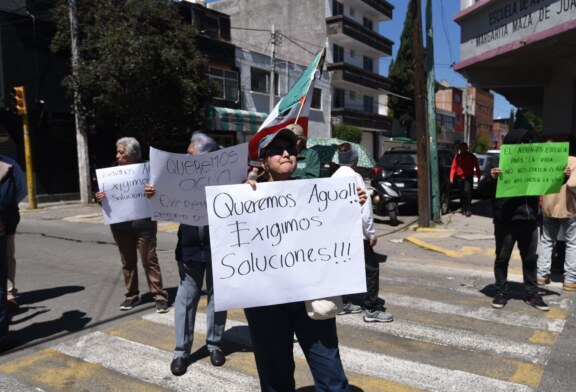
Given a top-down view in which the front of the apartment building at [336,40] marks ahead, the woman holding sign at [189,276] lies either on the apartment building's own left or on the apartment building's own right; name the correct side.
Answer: on the apartment building's own right

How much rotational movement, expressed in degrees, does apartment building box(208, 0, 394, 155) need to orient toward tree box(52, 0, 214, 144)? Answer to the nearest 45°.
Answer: approximately 45° to its right

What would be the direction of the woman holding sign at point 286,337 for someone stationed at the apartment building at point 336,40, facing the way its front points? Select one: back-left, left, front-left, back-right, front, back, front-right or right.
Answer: front-right

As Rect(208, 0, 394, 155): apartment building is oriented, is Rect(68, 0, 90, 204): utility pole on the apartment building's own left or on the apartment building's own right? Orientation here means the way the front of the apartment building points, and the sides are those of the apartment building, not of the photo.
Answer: on the apartment building's own right

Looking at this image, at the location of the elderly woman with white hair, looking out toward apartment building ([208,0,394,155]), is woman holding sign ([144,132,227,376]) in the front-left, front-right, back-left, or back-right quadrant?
back-right

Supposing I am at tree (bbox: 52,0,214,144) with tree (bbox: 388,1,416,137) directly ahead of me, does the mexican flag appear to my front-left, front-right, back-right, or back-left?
back-right

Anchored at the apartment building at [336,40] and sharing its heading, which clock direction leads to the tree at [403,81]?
The tree is roughly at 9 o'clock from the apartment building.

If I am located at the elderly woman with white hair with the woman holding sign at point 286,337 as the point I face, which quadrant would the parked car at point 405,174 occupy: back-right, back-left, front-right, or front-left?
back-left

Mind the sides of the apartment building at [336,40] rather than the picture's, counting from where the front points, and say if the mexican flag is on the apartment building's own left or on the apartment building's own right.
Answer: on the apartment building's own right
